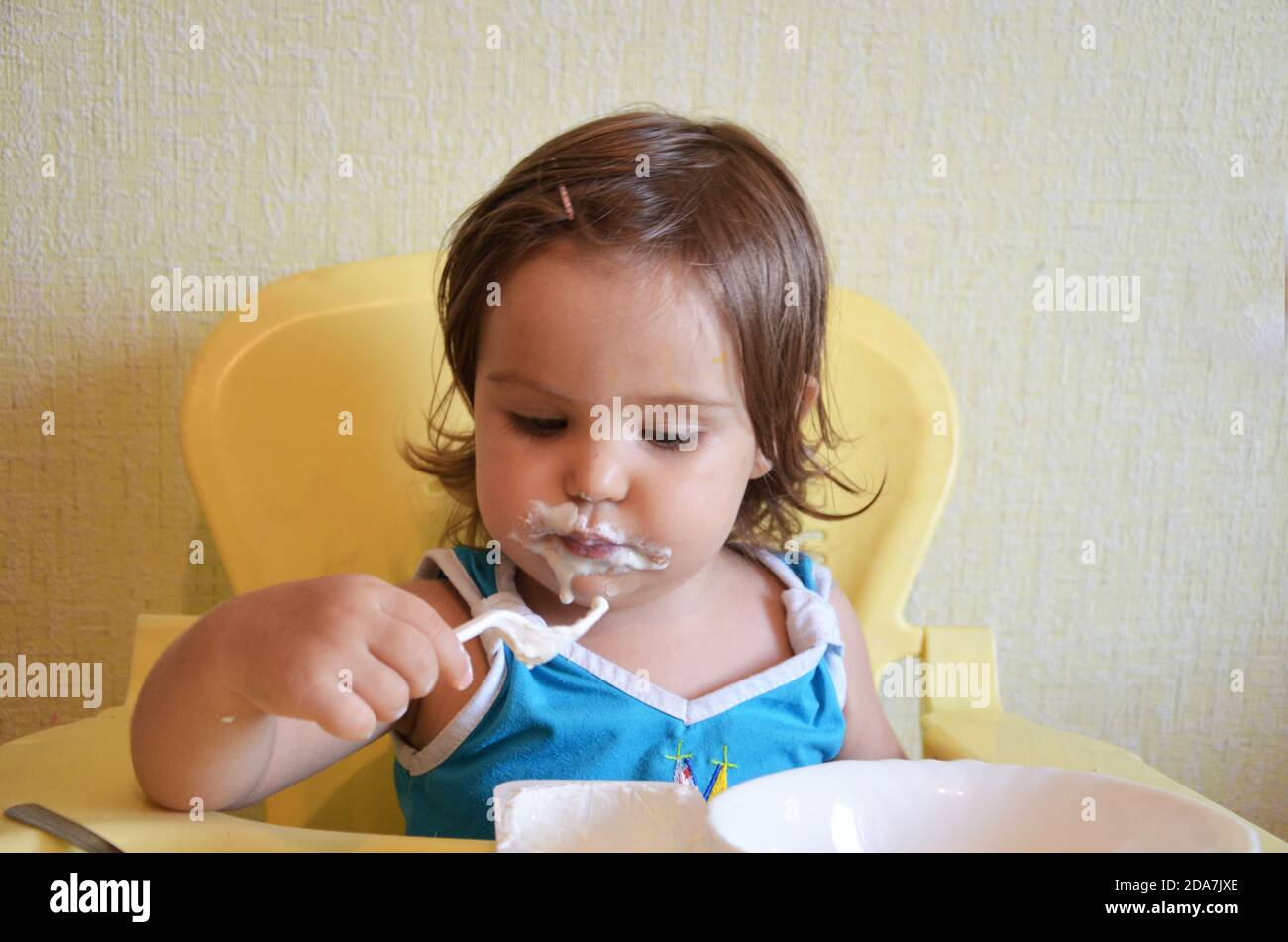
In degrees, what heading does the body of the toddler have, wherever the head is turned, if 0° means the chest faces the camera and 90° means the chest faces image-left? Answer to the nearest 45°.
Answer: approximately 0°
